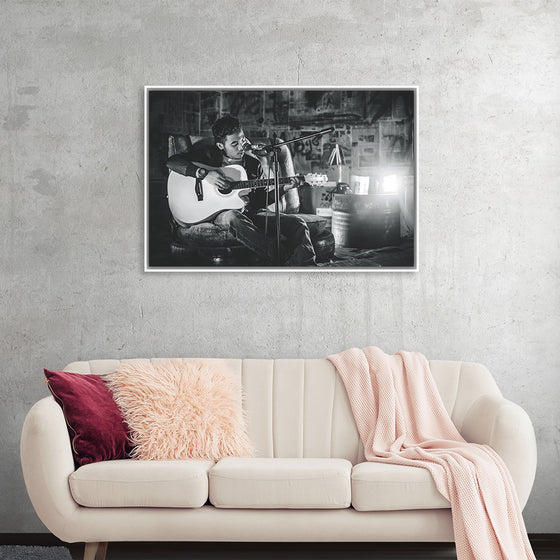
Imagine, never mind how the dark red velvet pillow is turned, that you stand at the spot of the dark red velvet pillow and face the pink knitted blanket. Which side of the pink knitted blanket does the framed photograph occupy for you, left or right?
left

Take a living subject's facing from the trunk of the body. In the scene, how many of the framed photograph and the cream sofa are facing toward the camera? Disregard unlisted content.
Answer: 2

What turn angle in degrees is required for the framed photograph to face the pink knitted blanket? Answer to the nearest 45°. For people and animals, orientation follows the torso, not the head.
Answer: approximately 45° to its left

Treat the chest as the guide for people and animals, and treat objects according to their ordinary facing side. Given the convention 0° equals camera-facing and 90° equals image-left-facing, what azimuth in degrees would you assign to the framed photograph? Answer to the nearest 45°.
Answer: approximately 0°

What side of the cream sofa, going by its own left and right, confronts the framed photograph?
back

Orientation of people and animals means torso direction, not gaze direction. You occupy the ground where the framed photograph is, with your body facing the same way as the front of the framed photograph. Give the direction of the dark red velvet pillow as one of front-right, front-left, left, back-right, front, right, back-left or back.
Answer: front-right

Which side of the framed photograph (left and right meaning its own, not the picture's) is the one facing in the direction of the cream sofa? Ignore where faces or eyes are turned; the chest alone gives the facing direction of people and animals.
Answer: front
